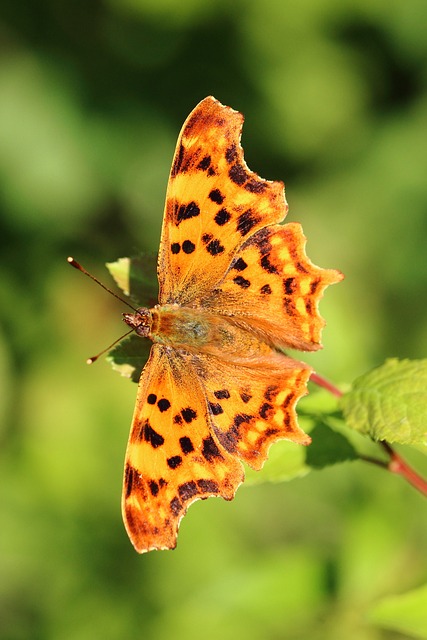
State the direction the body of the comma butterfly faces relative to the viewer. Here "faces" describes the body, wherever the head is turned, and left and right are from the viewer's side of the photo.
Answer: facing to the left of the viewer
